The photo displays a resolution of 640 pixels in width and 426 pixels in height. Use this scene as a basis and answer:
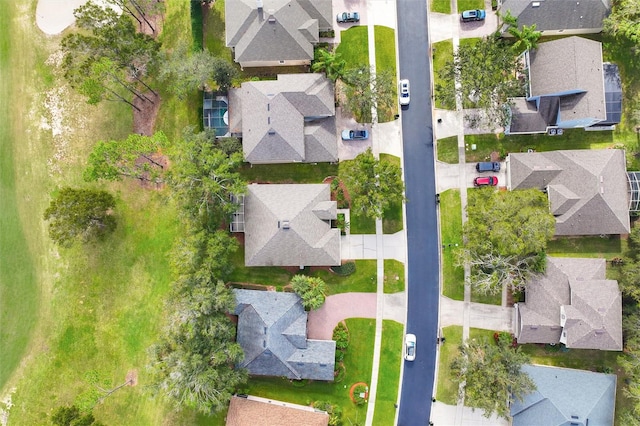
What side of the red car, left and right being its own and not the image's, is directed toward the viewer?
right

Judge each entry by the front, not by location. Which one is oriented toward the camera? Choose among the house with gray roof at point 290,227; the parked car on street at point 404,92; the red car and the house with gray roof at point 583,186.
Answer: the parked car on street

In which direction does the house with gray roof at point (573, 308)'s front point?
to the viewer's left

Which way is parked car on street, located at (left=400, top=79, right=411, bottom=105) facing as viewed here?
toward the camera

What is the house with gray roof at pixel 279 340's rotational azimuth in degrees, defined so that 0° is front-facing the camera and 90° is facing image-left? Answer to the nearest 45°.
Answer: approximately 270°

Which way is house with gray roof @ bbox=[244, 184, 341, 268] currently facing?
to the viewer's right

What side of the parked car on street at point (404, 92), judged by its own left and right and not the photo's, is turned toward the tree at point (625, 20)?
left

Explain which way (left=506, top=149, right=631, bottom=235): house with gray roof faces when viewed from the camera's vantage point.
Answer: facing to the left of the viewer

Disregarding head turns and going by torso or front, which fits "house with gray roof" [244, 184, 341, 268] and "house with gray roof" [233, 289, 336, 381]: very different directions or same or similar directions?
same or similar directions
